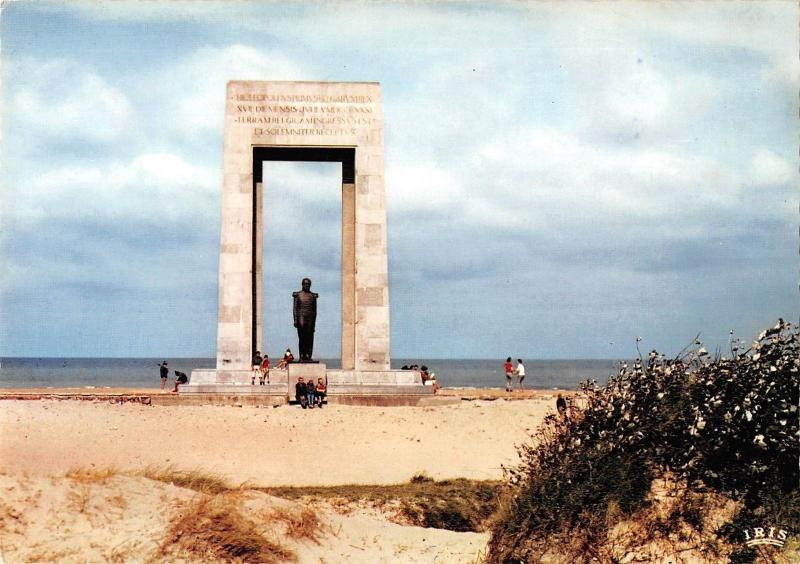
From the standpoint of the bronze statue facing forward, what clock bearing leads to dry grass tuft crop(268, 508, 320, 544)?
The dry grass tuft is roughly at 12 o'clock from the bronze statue.

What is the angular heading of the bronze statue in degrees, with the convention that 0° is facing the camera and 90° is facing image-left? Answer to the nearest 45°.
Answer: approximately 0°

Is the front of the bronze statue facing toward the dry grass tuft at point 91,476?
yes

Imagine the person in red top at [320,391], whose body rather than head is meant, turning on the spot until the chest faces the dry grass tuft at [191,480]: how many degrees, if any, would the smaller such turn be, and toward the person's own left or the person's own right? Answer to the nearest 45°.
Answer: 0° — they already face it

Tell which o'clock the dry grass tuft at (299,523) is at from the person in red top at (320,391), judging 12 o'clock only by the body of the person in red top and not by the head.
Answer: The dry grass tuft is roughly at 12 o'clock from the person in red top.

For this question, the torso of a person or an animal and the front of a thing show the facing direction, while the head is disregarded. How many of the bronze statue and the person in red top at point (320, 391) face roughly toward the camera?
2

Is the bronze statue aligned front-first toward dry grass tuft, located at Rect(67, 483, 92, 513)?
yes
